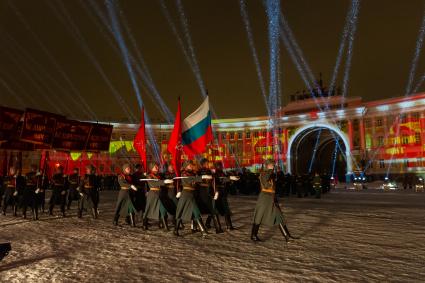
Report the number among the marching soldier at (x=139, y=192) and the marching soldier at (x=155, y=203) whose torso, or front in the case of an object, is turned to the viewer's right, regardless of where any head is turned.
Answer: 2

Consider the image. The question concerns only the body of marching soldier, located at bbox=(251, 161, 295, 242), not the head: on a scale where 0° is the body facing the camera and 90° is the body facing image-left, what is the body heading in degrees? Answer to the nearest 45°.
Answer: approximately 270°

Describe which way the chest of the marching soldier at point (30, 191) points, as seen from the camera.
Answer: to the viewer's right

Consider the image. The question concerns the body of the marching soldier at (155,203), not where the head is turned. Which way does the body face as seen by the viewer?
to the viewer's right

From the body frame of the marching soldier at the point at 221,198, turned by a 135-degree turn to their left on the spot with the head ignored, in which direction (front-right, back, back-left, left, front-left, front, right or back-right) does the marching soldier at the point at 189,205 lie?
left

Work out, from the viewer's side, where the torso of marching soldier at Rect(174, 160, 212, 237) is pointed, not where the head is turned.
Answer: to the viewer's right

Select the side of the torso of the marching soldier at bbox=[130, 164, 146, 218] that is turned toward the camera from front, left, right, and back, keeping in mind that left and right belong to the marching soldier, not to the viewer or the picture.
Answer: right

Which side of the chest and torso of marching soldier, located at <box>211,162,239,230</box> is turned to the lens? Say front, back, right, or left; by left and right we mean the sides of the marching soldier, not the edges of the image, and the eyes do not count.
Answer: right

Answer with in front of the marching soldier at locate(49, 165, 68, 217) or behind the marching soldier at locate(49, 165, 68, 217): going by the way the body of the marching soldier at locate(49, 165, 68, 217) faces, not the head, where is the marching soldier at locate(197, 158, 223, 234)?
in front

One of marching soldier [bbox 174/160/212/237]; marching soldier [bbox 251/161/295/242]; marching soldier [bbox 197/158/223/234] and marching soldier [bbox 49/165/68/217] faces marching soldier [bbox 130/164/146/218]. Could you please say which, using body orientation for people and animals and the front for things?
marching soldier [bbox 49/165/68/217]
